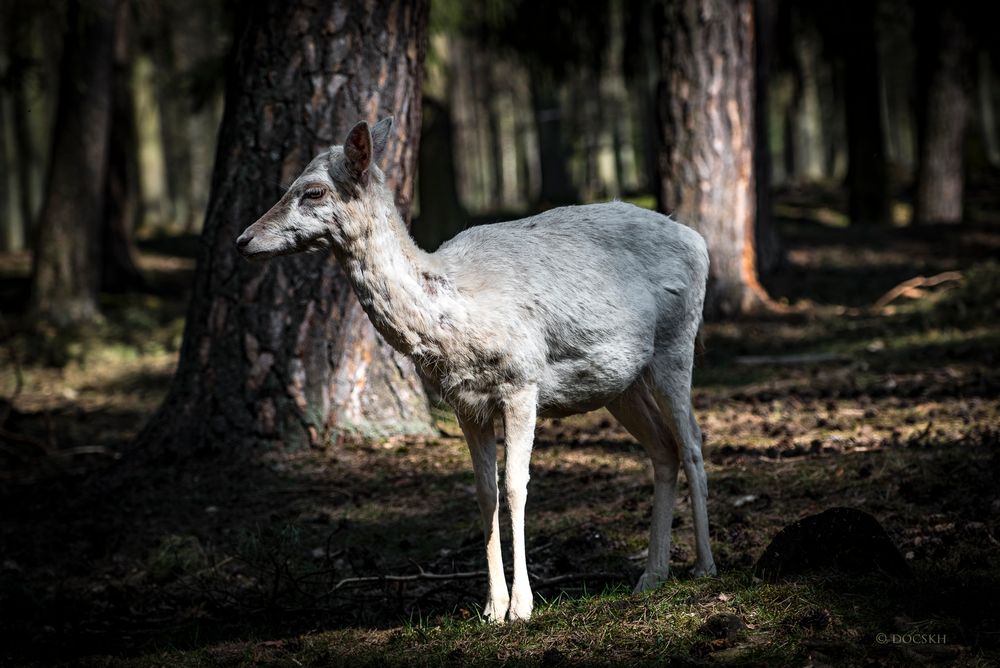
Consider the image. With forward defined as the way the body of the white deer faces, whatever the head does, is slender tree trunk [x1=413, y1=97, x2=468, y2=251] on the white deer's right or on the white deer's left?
on the white deer's right

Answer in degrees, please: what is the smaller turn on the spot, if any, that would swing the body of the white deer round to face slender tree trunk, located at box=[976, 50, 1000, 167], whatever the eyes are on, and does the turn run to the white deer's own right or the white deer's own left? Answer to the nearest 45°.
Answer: approximately 180°

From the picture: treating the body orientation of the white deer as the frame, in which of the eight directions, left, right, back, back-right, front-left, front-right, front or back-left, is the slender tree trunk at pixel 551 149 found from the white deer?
back-right

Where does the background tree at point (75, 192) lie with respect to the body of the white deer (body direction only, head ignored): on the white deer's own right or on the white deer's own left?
on the white deer's own right

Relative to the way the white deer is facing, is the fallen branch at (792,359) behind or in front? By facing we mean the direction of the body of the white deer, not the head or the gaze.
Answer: behind

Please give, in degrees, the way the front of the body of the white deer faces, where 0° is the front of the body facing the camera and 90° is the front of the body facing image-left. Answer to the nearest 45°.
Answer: approximately 45°

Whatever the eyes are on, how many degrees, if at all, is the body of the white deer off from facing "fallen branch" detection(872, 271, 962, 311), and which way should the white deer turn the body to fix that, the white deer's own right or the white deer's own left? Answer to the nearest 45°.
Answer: approximately 180°
